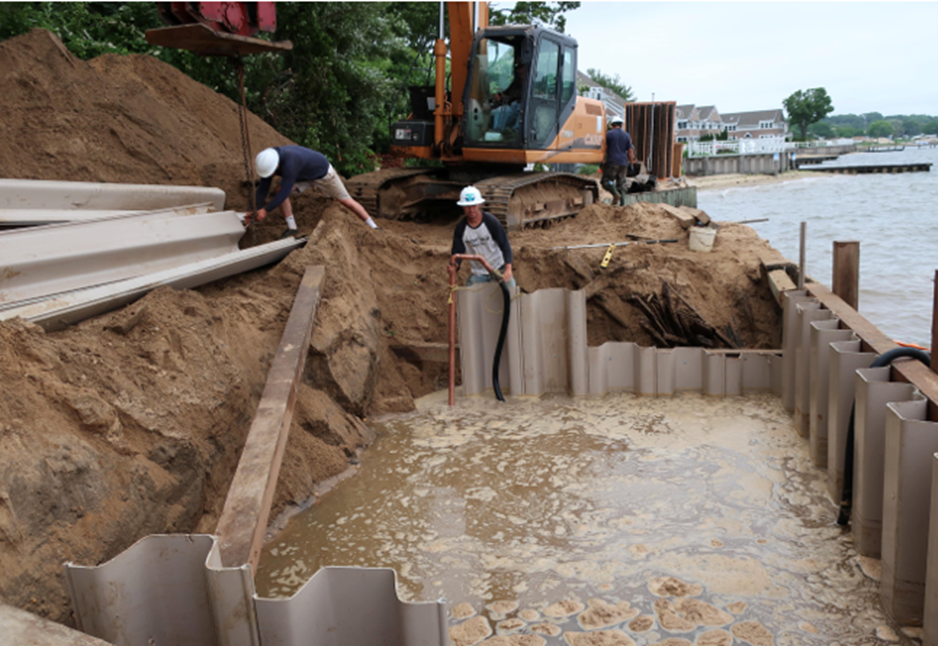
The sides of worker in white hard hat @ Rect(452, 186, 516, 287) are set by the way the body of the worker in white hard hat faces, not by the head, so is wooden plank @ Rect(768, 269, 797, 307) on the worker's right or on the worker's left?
on the worker's left

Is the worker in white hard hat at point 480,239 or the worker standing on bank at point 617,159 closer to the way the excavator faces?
the worker in white hard hat

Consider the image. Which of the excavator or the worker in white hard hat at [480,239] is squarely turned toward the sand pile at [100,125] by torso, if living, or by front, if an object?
the excavator

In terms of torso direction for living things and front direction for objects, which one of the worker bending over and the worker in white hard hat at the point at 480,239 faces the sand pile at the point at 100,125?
the worker bending over

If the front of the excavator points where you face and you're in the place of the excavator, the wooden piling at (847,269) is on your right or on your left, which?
on your left

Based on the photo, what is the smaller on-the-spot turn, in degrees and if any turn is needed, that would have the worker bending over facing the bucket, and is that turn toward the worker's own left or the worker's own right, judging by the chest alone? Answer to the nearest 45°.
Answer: approximately 180°

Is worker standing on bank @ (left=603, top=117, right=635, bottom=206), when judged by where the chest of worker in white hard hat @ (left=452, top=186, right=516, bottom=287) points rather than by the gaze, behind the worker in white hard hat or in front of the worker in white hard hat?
behind

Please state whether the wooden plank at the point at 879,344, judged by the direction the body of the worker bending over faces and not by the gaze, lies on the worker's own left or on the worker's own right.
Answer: on the worker's own left

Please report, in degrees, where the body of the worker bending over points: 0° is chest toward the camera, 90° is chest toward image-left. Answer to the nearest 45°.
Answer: approximately 90°

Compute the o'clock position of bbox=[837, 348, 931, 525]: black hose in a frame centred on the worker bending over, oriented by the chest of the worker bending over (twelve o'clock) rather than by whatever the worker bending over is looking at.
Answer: The black hose is roughly at 8 o'clock from the worker bending over.

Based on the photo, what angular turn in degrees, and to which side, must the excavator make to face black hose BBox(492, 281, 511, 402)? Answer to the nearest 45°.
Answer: approximately 45° to its left

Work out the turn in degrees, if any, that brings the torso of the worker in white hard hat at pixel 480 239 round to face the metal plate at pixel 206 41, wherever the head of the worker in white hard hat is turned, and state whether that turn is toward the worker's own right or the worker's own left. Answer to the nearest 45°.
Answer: approximately 90° to the worker's own right
